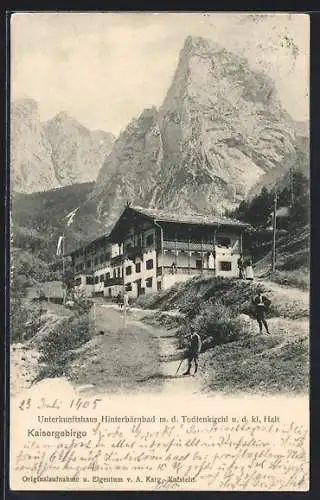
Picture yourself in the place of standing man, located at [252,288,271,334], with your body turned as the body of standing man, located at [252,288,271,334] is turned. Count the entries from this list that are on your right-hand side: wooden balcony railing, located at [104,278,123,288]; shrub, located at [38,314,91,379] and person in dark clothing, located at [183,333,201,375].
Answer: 3

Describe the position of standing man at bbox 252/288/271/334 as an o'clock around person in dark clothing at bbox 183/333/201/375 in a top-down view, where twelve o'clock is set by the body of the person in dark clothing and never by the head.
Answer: The standing man is roughly at 7 o'clock from the person in dark clothing.

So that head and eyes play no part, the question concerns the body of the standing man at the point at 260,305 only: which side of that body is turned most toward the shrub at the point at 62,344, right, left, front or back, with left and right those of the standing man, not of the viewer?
right

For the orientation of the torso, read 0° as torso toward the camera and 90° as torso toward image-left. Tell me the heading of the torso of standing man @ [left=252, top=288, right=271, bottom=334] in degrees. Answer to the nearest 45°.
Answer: approximately 0°

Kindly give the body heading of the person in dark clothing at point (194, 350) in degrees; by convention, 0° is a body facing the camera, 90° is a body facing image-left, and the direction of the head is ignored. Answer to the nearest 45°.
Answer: approximately 45°
